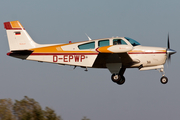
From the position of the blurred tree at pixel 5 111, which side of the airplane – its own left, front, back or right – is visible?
back

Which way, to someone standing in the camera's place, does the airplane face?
facing to the right of the viewer
